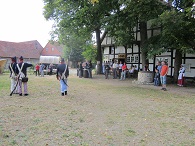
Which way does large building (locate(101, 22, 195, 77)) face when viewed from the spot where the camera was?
facing the viewer and to the left of the viewer

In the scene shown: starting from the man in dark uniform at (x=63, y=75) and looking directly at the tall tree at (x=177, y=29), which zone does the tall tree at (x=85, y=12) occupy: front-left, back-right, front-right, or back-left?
front-left

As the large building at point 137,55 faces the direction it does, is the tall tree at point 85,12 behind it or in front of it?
in front
